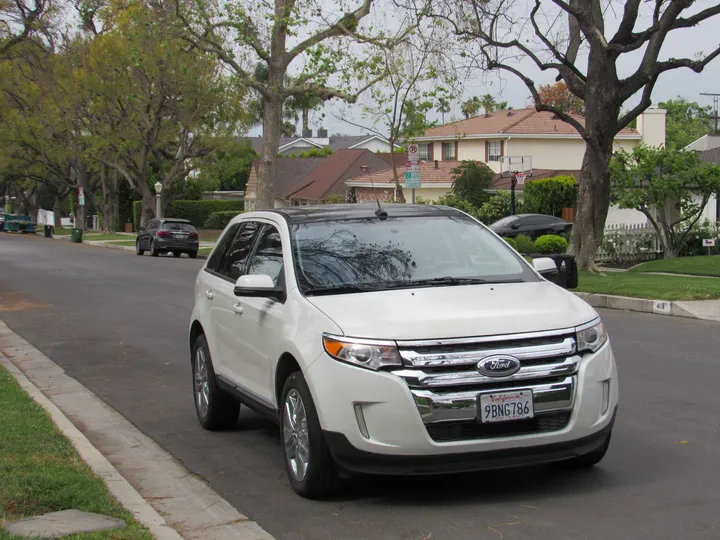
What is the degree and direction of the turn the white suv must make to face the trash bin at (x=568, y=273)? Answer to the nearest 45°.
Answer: approximately 135° to its left

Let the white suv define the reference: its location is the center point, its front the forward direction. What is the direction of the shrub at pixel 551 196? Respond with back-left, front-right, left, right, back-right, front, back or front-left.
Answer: back-left

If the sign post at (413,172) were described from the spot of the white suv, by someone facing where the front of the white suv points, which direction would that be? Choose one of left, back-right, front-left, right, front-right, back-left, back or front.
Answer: back-left

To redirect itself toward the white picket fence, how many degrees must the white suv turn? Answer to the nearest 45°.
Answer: approximately 135° to its left

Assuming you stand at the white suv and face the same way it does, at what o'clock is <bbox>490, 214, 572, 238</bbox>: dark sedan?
The dark sedan is roughly at 8 o'clock from the white suv.

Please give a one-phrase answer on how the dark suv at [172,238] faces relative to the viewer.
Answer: facing away from the viewer and to the left of the viewer

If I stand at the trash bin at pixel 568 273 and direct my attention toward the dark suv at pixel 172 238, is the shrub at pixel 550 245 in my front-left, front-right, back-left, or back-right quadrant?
front-right

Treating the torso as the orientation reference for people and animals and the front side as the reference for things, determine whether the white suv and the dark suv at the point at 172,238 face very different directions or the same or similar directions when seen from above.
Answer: very different directions

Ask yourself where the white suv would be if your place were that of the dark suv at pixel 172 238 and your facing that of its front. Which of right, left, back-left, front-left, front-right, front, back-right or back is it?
back-left

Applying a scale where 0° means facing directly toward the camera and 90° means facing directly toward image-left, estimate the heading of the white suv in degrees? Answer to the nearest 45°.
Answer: approximately 315°
